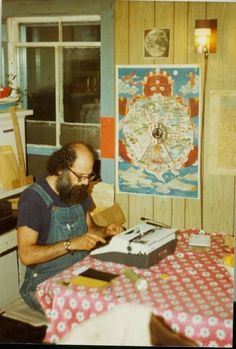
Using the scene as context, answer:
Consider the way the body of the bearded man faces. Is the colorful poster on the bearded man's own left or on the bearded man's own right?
on the bearded man's own left

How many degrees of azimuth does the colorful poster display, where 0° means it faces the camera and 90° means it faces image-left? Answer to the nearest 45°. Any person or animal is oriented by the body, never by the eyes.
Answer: approximately 0°

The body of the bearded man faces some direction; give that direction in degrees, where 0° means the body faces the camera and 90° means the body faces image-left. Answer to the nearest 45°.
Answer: approximately 315°

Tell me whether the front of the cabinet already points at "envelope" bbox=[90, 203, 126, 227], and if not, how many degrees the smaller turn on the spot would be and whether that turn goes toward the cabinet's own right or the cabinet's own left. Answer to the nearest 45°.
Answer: approximately 45° to the cabinet's own left

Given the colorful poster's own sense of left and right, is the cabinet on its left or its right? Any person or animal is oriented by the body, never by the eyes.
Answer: on its right

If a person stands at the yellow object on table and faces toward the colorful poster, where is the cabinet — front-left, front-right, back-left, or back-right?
front-left

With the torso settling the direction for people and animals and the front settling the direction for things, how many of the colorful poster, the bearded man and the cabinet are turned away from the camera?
0

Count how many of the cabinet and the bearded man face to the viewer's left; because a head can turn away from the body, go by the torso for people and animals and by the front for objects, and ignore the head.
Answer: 0

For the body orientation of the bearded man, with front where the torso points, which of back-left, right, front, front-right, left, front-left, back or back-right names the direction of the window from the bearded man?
back-left

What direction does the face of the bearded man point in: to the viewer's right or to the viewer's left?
to the viewer's right

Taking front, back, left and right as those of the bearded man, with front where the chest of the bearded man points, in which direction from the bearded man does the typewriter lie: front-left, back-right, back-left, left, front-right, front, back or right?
front

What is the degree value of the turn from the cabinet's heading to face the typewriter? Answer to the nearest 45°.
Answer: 0° — it already faces it

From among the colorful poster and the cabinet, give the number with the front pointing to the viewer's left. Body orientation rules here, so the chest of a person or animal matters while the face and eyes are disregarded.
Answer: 0
